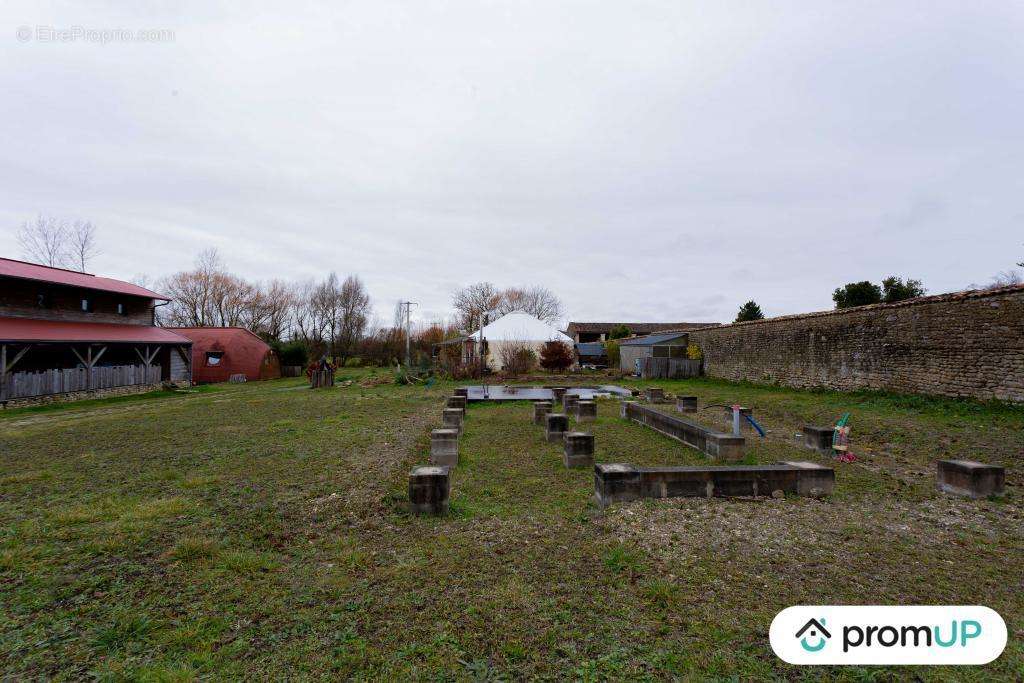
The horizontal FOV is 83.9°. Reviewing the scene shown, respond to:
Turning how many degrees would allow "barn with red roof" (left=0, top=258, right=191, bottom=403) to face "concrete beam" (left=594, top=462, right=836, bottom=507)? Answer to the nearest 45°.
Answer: approximately 45° to its right

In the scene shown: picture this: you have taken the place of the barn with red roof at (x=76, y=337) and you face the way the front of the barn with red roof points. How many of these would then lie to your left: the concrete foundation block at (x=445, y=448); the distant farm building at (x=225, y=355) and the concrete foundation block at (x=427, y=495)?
1

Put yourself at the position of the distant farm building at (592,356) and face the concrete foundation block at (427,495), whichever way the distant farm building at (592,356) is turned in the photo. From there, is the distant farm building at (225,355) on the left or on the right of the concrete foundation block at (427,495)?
right

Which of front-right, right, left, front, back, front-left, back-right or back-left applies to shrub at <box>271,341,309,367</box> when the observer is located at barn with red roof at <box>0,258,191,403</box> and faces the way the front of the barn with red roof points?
left

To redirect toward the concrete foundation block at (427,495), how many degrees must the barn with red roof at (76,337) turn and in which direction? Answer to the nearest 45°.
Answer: approximately 45° to its right

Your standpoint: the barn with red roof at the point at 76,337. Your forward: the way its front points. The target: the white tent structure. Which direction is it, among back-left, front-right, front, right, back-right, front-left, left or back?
front-left

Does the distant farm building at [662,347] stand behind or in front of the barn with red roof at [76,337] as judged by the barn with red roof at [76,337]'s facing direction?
in front

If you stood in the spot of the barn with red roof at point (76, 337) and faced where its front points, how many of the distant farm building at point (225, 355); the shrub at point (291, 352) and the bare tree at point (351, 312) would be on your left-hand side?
3

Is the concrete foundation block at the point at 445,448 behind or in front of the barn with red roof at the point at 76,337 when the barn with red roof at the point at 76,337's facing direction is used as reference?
in front

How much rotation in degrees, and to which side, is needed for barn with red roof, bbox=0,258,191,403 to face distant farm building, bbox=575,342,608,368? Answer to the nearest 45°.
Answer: approximately 45° to its left

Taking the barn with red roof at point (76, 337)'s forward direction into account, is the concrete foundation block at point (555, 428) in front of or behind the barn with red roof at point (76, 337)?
in front

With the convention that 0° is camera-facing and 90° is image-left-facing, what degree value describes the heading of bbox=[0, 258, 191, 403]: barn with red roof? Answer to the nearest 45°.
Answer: approximately 315°

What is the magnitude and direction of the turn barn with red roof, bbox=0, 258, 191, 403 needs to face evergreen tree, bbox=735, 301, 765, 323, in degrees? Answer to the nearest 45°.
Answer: approximately 45° to its left

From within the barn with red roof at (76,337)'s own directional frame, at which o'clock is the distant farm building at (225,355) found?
The distant farm building is roughly at 9 o'clock from the barn with red roof.

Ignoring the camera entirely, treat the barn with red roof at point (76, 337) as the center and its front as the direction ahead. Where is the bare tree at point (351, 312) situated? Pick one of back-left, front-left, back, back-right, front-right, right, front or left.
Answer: left
